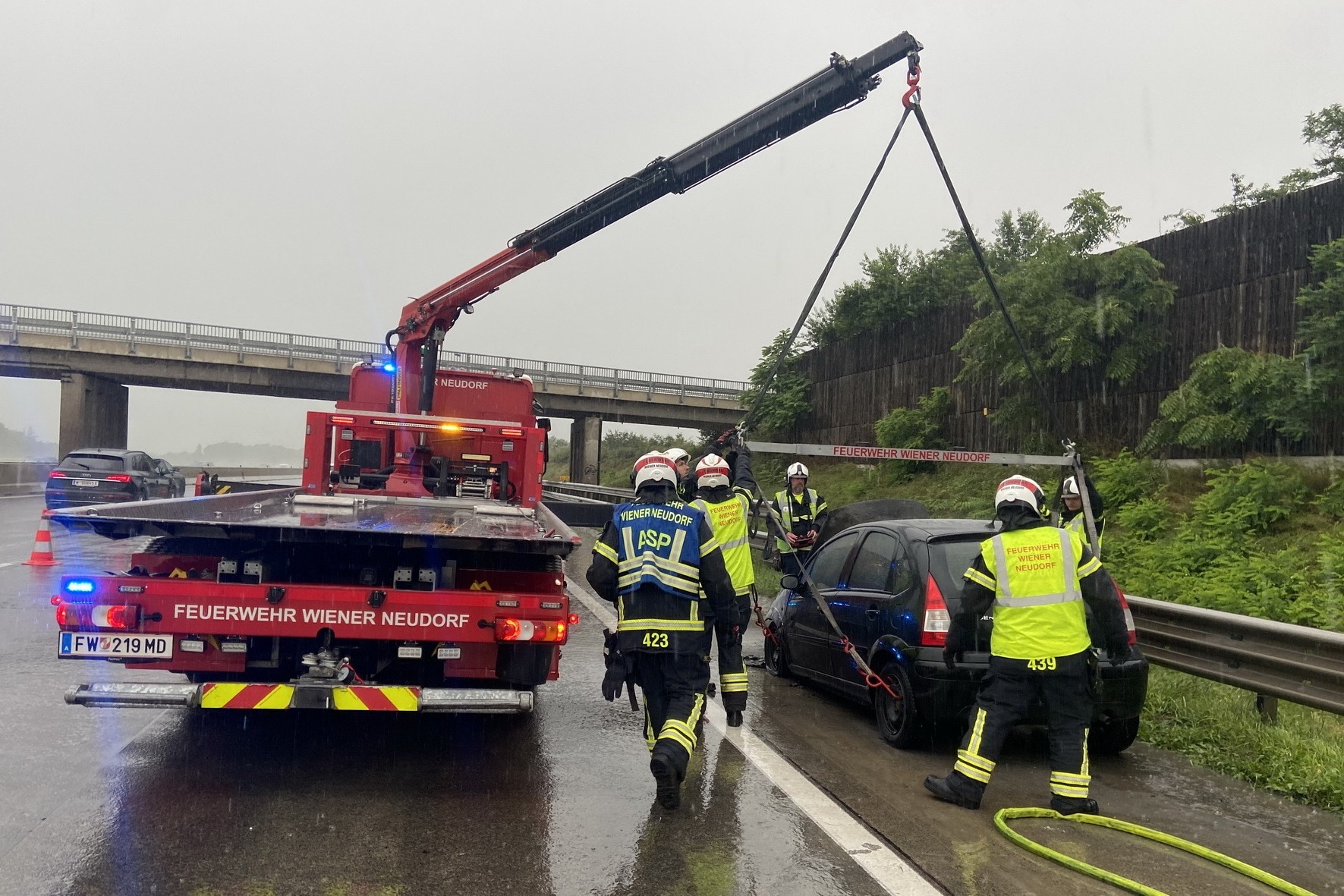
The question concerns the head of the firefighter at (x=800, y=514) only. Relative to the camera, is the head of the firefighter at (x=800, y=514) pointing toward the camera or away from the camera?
toward the camera

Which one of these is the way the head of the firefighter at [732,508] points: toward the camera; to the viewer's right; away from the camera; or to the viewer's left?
away from the camera

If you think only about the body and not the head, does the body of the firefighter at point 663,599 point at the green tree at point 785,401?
yes

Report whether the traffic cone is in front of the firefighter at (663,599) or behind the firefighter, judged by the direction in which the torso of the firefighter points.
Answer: in front

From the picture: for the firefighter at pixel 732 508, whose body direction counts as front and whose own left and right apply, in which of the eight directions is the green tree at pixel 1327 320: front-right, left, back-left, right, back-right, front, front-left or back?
front-right

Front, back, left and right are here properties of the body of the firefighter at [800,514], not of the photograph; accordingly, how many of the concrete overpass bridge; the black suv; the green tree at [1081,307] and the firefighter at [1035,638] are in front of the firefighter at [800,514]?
1

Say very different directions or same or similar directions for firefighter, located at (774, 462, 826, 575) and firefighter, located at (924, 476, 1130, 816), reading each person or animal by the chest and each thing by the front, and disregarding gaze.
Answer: very different directions

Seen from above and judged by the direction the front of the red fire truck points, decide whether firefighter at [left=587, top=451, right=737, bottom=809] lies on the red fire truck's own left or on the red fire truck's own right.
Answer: on the red fire truck's own right

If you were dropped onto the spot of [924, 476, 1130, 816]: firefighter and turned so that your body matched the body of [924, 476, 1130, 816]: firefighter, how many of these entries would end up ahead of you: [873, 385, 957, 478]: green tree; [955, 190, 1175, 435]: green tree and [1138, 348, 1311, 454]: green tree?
3

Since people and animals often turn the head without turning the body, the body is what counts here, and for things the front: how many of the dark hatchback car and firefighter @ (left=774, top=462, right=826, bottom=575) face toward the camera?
1

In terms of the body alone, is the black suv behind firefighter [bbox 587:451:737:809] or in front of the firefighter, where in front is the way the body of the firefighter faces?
in front

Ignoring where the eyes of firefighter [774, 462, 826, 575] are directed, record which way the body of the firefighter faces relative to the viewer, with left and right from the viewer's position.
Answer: facing the viewer

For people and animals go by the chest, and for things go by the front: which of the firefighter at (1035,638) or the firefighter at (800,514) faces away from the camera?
the firefighter at (1035,638)

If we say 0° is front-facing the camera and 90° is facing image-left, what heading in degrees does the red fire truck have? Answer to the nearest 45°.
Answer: approximately 180°

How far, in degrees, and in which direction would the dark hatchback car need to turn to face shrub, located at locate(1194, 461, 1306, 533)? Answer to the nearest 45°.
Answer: approximately 90° to its right

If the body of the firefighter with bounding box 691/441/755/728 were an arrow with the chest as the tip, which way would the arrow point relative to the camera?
away from the camera

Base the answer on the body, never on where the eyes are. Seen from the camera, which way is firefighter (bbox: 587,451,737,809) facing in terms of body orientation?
away from the camera

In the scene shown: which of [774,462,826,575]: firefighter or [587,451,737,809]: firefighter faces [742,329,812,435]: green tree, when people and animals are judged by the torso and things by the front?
[587,451,737,809]: firefighter

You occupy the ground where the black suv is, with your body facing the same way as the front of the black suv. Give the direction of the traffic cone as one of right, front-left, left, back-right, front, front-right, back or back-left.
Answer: back-right

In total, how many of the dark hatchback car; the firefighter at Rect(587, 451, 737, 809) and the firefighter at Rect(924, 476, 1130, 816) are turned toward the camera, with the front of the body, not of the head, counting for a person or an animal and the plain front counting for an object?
0

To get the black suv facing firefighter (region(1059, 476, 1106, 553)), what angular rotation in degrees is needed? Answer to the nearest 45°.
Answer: approximately 135° to its right
